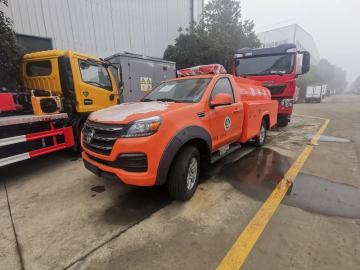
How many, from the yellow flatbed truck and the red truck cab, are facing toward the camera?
1

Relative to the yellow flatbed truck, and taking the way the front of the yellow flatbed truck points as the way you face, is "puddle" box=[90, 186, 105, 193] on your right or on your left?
on your right

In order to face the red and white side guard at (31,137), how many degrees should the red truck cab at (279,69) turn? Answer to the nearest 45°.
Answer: approximately 45° to its right

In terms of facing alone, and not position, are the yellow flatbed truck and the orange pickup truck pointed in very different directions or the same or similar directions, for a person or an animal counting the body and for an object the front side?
very different directions

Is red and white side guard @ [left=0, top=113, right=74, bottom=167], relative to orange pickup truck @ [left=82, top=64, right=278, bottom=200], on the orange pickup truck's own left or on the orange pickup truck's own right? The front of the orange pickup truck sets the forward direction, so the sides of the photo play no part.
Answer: on the orange pickup truck's own right

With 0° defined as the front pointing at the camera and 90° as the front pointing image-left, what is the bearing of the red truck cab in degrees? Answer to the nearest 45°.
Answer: approximately 0°
